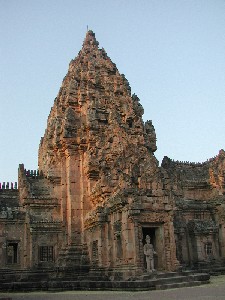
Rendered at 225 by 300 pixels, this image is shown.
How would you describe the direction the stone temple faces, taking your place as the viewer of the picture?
facing the viewer and to the right of the viewer

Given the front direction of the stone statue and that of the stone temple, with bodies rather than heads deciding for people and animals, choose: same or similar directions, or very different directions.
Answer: same or similar directions

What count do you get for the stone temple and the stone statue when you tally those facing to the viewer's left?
0
